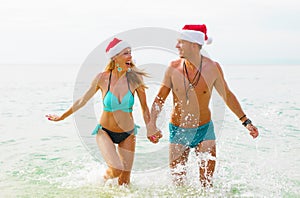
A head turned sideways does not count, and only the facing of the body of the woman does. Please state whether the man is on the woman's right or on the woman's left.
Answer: on the woman's left

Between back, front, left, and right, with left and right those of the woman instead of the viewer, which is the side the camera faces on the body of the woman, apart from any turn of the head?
front
